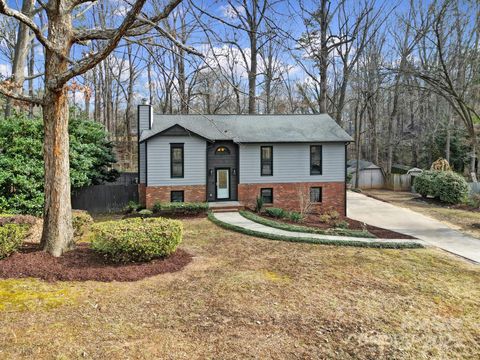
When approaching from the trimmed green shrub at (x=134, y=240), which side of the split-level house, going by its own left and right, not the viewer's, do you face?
front

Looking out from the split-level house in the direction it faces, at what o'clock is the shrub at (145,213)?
The shrub is roughly at 2 o'clock from the split-level house.

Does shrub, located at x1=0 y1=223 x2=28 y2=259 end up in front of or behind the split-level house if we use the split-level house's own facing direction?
in front

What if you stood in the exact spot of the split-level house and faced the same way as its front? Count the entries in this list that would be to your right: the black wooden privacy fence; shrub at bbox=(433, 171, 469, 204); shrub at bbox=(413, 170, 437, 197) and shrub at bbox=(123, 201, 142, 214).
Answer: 2

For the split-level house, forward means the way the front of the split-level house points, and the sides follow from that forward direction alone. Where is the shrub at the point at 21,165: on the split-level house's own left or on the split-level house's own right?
on the split-level house's own right

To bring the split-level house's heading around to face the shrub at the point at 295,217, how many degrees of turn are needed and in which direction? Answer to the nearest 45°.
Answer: approximately 45° to its left

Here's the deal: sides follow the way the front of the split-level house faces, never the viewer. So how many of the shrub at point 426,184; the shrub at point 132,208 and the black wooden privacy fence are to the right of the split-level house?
2

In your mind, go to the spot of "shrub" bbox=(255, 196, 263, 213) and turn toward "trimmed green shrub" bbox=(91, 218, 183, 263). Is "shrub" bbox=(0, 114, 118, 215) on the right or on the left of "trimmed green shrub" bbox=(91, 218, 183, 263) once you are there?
right

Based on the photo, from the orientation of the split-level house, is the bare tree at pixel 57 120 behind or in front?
in front

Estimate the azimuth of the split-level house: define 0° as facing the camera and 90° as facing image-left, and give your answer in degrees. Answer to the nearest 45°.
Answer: approximately 0°

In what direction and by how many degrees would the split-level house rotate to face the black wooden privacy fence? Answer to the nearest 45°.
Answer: approximately 90° to its right

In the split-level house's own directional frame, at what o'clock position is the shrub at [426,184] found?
The shrub is roughly at 8 o'clock from the split-level house.

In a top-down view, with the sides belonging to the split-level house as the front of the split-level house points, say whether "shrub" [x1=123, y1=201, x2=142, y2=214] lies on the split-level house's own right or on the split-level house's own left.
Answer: on the split-level house's own right
